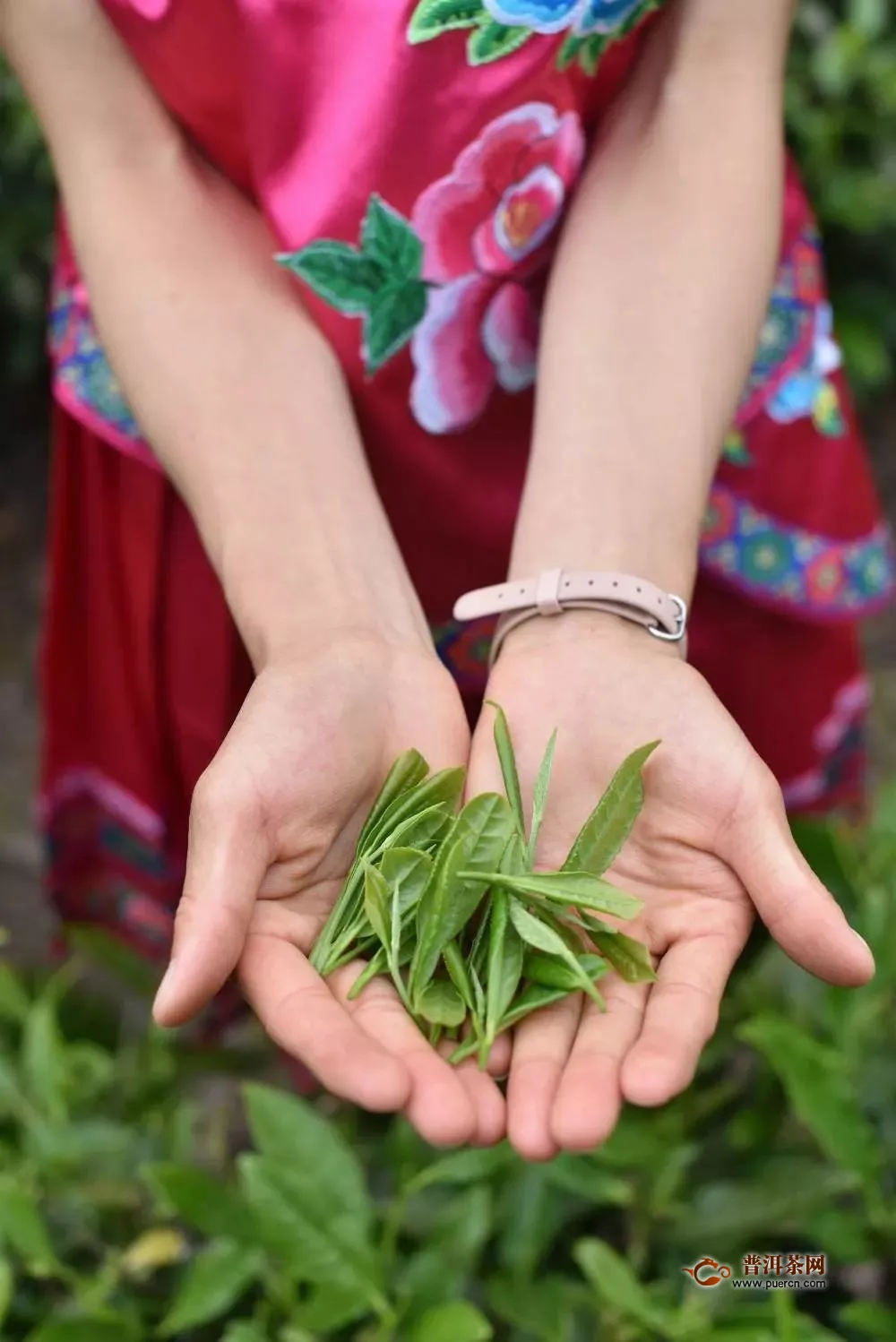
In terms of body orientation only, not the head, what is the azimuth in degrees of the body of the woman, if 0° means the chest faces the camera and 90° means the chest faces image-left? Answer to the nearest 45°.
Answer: approximately 0°
